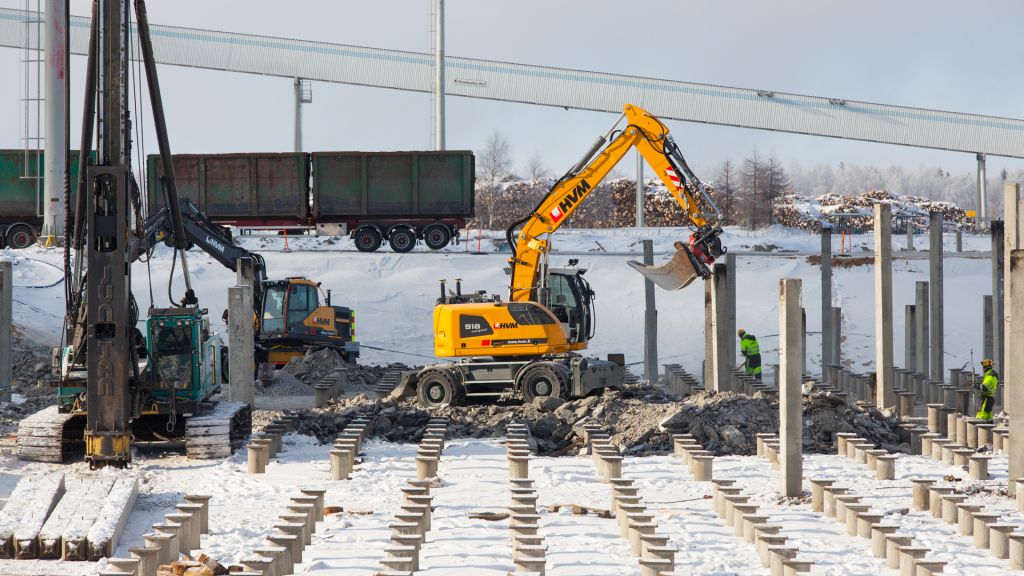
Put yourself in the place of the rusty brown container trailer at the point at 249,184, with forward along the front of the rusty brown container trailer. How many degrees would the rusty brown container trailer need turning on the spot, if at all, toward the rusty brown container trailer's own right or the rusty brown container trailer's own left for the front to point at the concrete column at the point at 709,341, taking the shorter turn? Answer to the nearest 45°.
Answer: approximately 135° to the rusty brown container trailer's own left

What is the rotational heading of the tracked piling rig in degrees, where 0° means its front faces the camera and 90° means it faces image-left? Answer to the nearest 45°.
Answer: approximately 0°

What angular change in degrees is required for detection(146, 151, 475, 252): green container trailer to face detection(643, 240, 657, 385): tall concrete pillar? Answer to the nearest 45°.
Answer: approximately 135° to its left

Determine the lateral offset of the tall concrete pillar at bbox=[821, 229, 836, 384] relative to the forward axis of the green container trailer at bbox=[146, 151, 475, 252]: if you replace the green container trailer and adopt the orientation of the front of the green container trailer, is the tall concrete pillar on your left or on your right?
on your left

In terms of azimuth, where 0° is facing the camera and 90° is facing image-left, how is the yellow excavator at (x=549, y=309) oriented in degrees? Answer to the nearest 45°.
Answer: approximately 270°

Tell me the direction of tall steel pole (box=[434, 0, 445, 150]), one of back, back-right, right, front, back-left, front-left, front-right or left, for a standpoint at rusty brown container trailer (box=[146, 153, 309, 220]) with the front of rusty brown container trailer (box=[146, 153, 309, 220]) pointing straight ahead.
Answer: back

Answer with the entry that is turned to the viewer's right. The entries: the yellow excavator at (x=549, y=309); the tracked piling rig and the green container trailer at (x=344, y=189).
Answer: the yellow excavator

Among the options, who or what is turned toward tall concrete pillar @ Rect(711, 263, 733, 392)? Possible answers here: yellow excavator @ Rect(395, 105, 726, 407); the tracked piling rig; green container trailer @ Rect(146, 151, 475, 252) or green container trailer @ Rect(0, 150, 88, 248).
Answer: the yellow excavator

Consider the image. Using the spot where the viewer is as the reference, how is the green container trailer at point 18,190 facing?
facing to the left of the viewer

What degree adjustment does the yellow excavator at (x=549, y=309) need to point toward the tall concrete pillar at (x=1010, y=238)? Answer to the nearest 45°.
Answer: approximately 45° to its right

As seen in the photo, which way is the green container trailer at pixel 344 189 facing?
to the viewer's left

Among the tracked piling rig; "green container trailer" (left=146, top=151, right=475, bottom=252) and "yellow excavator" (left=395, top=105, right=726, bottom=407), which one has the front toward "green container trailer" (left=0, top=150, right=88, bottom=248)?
"green container trailer" (left=146, top=151, right=475, bottom=252)

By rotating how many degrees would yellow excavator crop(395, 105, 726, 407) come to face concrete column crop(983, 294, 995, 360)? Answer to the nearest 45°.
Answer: approximately 45° to its left
